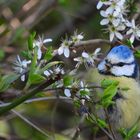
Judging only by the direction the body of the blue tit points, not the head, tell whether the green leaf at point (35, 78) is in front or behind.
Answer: in front

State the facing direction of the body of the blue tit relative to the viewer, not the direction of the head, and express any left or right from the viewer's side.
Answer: facing the viewer and to the left of the viewer

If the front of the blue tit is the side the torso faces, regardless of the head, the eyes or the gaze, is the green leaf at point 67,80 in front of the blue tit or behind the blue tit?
in front
